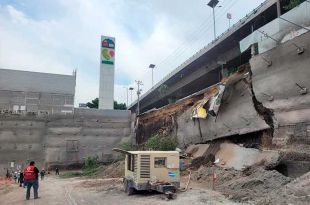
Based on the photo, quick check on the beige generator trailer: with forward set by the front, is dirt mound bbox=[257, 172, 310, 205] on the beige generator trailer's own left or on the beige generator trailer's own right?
on the beige generator trailer's own left

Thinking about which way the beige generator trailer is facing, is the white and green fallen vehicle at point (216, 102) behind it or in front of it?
behind

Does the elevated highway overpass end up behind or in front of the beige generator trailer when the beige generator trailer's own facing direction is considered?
behind

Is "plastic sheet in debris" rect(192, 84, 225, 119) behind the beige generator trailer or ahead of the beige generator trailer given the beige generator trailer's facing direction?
behind
